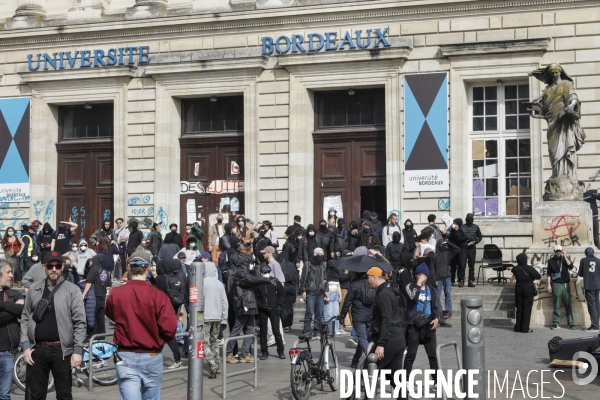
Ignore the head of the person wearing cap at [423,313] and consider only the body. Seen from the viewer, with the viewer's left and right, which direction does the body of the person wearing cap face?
facing the viewer

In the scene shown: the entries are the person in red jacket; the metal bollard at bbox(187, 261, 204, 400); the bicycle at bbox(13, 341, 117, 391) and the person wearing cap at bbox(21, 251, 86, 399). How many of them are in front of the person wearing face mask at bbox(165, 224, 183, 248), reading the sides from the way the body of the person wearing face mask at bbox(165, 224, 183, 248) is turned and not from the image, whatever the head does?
4

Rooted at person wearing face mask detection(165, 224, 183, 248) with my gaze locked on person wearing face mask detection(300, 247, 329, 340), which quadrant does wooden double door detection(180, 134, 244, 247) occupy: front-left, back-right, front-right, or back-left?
back-left

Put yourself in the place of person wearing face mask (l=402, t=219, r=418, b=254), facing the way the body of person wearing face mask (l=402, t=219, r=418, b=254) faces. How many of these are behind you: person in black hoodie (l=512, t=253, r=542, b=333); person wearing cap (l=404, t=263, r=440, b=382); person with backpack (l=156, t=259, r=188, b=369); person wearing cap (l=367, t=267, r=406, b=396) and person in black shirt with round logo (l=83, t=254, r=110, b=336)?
0

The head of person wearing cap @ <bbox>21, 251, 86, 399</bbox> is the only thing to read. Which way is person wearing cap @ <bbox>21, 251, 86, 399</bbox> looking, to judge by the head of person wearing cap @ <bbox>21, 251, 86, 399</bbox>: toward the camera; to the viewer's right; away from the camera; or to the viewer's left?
toward the camera

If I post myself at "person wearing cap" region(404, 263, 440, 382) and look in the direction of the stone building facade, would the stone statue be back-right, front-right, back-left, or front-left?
front-right

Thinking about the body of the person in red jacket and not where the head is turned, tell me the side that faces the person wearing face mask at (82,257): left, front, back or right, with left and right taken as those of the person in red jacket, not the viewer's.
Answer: front

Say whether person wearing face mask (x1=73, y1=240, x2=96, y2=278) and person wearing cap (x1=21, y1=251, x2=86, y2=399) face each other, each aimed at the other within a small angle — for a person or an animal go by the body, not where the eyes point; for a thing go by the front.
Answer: no

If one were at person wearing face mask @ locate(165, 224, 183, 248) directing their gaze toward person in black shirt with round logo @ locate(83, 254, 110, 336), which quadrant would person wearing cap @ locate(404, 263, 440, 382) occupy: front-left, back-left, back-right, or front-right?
front-left

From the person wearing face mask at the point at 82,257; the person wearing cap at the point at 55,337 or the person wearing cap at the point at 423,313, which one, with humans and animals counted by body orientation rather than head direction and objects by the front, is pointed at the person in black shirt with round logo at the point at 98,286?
the person wearing face mask

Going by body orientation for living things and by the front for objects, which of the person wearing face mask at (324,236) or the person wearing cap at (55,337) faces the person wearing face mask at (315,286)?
the person wearing face mask at (324,236)

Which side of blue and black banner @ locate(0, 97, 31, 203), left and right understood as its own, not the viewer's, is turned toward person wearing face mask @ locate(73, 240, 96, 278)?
front

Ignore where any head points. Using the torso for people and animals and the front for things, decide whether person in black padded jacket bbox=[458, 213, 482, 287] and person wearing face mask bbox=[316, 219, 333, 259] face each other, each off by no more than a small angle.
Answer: no

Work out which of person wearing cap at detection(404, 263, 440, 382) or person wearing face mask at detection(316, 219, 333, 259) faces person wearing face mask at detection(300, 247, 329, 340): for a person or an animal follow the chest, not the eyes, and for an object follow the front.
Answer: person wearing face mask at detection(316, 219, 333, 259)

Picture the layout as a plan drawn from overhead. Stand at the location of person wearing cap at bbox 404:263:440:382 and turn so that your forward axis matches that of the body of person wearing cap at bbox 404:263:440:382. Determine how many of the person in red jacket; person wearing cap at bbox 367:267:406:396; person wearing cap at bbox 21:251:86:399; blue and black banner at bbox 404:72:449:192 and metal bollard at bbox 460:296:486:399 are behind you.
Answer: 1

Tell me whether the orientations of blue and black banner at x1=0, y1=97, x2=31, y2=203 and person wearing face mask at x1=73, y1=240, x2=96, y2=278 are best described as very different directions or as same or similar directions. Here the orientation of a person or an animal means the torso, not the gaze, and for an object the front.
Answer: same or similar directions

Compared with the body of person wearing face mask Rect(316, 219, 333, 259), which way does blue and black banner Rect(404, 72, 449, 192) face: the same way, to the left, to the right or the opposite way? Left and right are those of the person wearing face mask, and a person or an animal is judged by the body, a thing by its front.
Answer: the same way

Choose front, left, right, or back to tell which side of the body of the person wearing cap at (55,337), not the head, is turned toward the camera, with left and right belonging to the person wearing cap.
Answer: front
